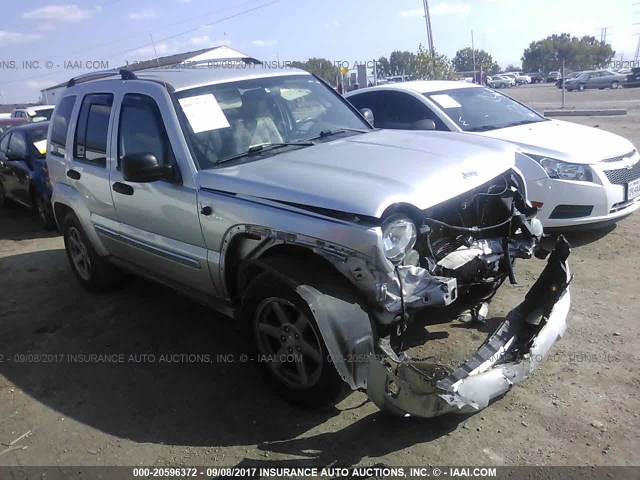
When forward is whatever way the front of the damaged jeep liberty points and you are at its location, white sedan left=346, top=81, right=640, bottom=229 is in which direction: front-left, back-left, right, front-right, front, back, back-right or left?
left

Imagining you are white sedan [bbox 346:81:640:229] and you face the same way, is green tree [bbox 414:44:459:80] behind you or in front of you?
behind

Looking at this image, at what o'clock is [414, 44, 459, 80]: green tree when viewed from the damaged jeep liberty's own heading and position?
The green tree is roughly at 8 o'clock from the damaged jeep liberty.

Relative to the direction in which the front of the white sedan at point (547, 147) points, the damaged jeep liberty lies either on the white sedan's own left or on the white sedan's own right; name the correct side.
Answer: on the white sedan's own right

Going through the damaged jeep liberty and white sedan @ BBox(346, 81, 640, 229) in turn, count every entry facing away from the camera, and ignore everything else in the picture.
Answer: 0

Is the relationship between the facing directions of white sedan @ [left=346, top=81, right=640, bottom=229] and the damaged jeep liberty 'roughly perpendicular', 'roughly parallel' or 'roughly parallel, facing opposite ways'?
roughly parallel

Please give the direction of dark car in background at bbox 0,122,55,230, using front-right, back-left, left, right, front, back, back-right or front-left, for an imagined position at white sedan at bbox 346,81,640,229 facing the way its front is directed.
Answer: back-right

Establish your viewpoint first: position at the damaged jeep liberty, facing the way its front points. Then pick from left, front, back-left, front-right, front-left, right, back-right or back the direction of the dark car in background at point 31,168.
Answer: back

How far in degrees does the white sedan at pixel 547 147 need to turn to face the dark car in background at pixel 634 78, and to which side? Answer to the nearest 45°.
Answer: approximately 135° to its left

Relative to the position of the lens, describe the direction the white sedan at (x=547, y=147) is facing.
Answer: facing the viewer and to the right of the viewer

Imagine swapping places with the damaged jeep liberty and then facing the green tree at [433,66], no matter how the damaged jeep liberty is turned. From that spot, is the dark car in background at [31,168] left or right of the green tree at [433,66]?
left
